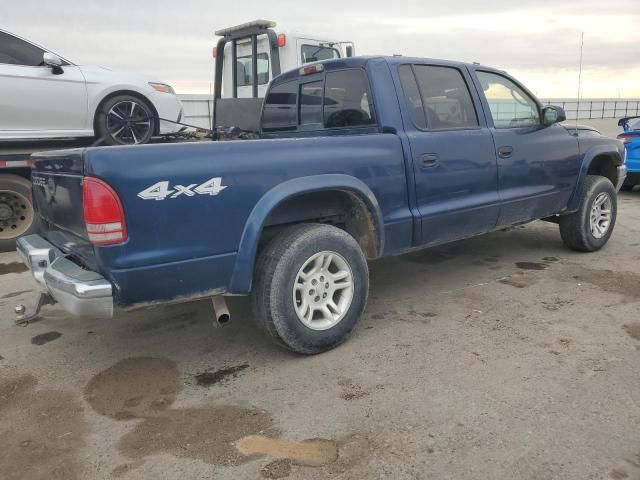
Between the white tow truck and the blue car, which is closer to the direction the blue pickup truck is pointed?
the blue car

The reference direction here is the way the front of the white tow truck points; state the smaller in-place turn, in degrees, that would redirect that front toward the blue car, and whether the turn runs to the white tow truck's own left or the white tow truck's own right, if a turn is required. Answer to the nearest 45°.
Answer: approximately 45° to the white tow truck's own right

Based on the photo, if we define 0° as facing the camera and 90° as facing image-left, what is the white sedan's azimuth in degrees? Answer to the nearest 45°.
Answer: approximately 270°

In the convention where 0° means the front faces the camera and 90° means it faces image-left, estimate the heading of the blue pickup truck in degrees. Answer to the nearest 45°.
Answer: approximately 225°

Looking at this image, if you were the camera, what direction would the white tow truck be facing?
facing away from the viewer and to the right of the viewer

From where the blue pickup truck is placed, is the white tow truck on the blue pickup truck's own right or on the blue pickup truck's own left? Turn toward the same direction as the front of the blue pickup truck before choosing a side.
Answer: on the blue pickup truck's own left
